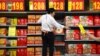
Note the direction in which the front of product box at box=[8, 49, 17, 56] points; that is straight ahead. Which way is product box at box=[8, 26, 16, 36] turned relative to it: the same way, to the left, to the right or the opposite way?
the same way

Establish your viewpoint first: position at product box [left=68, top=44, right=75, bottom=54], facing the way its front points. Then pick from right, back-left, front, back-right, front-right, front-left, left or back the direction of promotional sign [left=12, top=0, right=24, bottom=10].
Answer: right

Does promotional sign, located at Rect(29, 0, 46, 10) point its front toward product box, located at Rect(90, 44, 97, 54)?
no

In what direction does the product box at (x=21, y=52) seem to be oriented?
toward the camera

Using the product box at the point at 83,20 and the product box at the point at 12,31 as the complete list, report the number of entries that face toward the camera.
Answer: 2

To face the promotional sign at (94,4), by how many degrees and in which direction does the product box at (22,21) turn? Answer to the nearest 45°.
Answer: approximately 90° to its left

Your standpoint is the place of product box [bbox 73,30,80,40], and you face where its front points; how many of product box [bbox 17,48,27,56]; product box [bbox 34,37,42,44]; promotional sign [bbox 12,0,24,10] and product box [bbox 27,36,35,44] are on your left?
0

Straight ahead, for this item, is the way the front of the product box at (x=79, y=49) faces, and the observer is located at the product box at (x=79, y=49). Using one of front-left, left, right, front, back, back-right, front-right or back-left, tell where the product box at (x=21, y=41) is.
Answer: right

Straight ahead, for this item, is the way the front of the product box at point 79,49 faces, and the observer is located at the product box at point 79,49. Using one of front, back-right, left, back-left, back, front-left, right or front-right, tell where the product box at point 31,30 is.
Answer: right

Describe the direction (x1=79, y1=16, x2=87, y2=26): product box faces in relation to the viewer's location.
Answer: facing the viewer

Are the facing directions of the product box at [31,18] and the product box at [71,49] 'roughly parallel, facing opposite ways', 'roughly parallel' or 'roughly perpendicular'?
roughly parallel

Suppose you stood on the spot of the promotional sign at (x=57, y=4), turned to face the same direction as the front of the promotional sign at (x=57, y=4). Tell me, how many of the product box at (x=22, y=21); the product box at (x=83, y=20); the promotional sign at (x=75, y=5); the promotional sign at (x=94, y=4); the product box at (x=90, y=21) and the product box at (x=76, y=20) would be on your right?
1
